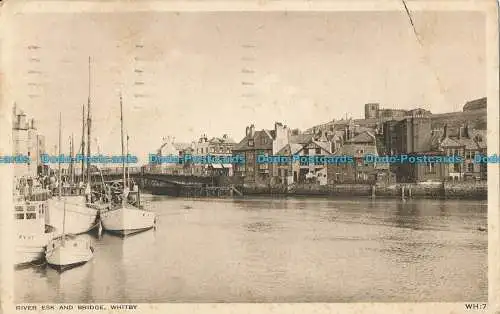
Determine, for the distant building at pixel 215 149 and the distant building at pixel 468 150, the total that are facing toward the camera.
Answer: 2

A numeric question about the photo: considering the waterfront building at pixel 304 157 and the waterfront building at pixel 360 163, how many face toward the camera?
2

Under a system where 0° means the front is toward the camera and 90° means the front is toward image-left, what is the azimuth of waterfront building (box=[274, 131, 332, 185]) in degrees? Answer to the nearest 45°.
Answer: approximately 0°
